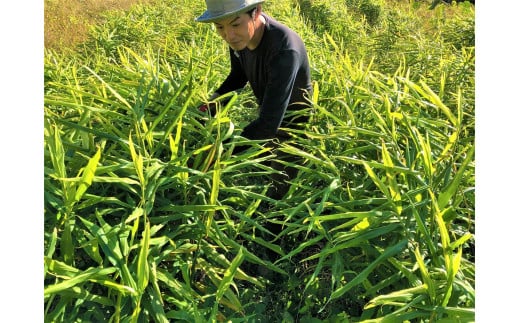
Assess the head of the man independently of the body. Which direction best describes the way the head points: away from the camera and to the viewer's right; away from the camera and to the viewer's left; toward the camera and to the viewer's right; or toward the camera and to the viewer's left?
toward the camera and to the viewer's left
